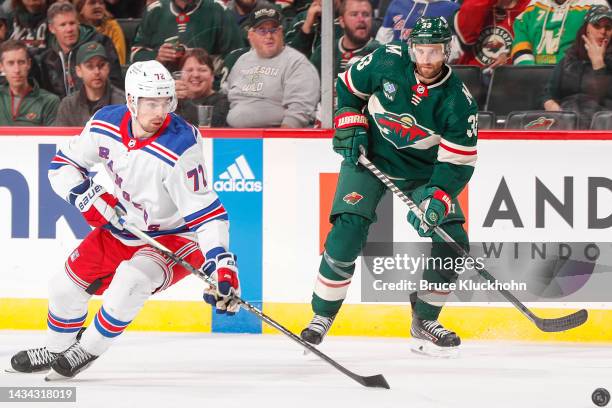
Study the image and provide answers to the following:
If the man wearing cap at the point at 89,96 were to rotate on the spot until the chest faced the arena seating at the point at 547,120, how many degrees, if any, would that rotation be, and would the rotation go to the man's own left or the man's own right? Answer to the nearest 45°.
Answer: approximately 90° to the man's own left

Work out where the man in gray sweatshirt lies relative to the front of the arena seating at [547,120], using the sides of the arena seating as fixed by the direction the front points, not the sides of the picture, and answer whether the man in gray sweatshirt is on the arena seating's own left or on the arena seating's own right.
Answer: on the arena seating's own right

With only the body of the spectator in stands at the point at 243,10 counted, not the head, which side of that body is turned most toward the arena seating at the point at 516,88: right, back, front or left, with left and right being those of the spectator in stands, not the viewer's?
left

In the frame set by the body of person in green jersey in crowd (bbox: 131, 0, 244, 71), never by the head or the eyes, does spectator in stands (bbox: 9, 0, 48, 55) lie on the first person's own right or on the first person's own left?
on the first person's own right

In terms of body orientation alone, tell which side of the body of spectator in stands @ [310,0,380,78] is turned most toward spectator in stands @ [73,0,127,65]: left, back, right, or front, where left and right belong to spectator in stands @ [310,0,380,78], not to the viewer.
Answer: right

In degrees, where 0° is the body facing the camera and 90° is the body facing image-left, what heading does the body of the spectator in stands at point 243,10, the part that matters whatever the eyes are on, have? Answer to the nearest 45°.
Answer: approximately 0°
